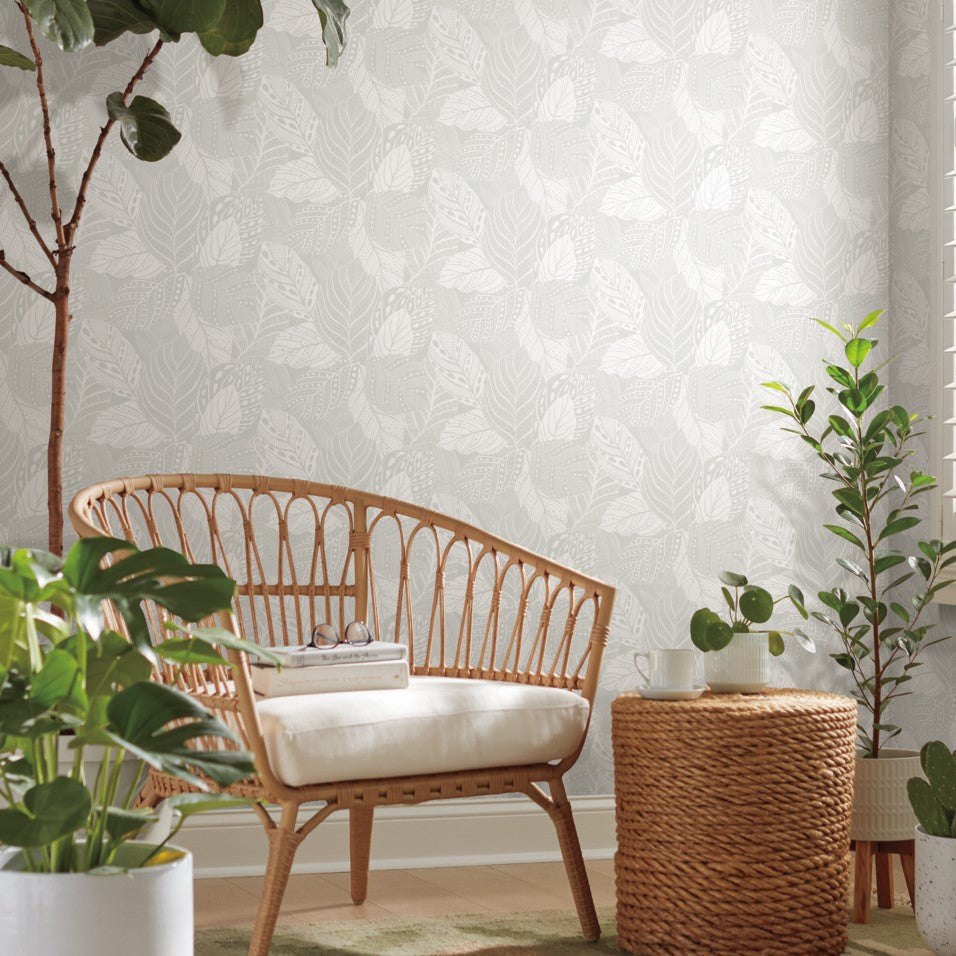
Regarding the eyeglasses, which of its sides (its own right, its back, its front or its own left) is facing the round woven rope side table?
left

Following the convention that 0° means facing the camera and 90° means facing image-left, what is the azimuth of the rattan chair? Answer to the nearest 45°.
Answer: approximately 315°

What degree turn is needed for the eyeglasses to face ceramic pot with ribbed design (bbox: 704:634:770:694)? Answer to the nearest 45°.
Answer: approximately 90° to its left

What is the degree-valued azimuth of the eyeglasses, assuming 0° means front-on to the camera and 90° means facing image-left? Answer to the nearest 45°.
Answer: approximately 0°

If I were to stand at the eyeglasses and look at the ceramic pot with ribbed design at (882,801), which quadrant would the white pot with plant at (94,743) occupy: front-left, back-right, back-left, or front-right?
back-right

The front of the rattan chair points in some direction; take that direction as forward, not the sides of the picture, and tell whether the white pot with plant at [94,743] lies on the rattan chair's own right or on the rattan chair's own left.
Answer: on the rattan chair's own right

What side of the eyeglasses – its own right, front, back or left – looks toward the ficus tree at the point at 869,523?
left
